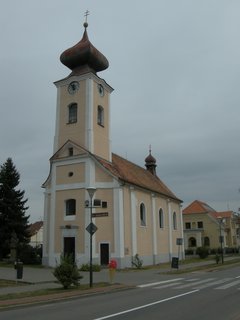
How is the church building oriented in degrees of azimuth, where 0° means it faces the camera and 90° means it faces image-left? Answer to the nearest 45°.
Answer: approximately 45°

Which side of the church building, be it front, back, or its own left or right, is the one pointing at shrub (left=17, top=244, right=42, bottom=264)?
right

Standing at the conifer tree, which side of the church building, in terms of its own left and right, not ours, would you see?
right
